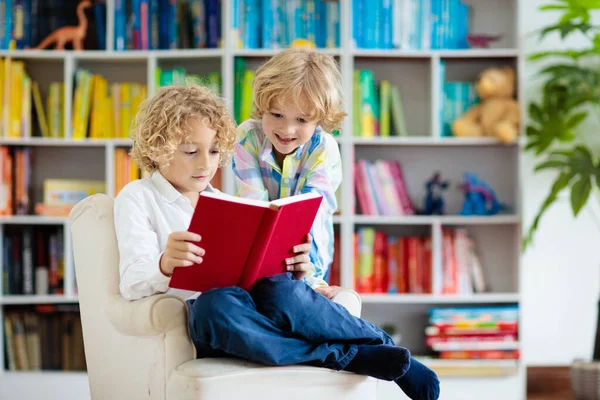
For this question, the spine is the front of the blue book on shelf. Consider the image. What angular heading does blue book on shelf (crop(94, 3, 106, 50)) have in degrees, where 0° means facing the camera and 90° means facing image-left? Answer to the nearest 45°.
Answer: approximately 0°

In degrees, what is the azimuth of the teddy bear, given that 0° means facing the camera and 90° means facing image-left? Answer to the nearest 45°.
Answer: approximately 45°

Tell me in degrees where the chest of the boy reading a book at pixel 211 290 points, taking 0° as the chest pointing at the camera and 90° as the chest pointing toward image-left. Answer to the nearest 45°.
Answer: approximately 315°

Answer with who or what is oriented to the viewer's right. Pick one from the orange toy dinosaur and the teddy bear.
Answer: the orange toy dinosaur

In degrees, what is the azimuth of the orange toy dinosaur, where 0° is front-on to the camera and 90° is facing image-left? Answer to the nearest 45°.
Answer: approximately 270°

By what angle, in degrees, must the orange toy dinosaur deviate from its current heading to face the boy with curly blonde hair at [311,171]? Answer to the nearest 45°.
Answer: approximately 90° to its right

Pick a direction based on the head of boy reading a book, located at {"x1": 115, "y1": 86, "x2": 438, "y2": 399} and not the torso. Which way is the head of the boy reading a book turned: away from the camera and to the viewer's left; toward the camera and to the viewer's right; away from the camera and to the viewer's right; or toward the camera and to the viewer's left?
toward the camera and to the viewer's right

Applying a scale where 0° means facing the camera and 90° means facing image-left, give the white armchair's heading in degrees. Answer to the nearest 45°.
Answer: approximately 315°

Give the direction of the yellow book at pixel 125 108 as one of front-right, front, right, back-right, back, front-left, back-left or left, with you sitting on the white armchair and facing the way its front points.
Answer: back-left
